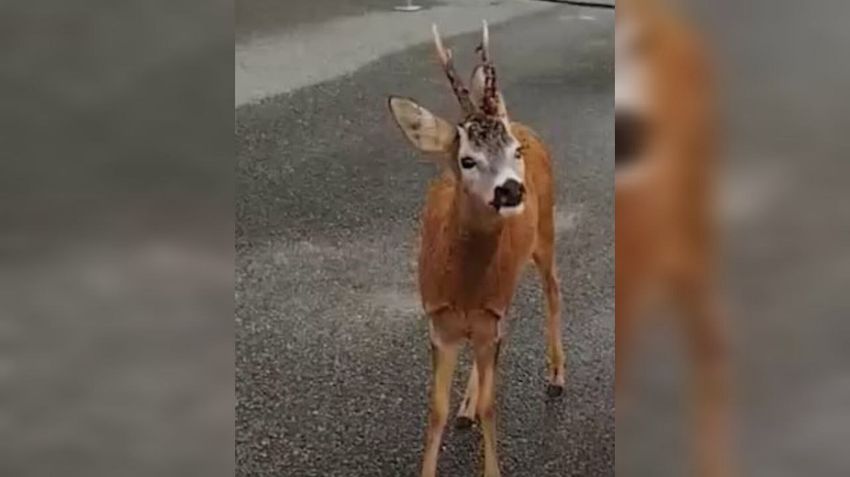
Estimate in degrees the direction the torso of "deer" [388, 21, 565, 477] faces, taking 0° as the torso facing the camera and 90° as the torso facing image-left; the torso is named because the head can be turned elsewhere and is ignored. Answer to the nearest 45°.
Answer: approximately 0°
